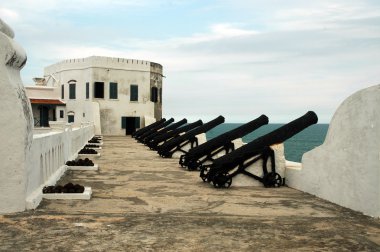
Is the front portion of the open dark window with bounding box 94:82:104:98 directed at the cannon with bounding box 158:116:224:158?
yes

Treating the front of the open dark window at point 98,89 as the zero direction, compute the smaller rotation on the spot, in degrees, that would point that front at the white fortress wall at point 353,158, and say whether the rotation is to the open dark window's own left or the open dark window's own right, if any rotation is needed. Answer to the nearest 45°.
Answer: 0° — it already faces it

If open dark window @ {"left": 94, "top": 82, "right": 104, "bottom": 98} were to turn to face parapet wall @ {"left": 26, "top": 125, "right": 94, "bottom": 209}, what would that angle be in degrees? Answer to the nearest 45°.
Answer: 0° — it already faces it

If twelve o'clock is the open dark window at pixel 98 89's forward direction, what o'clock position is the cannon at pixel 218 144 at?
The cannon is roughly at 12 o'clock from the open dark window.

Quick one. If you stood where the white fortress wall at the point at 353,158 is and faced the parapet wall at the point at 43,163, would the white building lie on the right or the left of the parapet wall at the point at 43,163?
right

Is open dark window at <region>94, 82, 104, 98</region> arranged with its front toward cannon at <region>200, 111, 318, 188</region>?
yes

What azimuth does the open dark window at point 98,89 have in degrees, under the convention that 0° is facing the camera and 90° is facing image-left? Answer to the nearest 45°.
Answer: approximately 0°

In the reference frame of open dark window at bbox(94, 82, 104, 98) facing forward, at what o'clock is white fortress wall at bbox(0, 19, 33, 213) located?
The white fortress wall is roughly at 12 o'clock from the open dark window.
